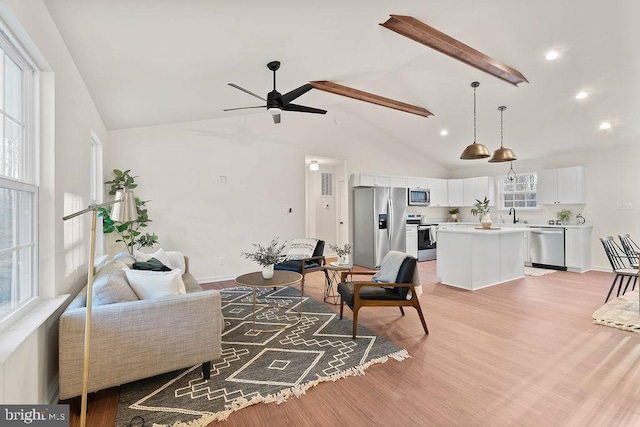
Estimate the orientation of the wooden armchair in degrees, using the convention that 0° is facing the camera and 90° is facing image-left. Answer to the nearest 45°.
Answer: approximately 90°

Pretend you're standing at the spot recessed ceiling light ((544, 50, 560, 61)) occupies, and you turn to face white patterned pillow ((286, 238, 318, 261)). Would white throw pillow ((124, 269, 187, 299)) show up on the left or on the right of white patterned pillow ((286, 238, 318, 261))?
left

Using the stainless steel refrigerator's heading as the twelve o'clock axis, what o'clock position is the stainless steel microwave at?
The stainless steel microwave is roughly at 9 o'clock from the stainless steel refrigerator.

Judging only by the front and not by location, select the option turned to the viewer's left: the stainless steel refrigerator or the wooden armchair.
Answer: the wooden armchair

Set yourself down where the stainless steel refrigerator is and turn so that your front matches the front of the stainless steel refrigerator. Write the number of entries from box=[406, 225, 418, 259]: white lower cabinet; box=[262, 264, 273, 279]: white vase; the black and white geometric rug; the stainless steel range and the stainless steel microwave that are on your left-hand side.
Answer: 3

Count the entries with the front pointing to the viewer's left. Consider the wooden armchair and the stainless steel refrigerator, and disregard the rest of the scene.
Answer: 1

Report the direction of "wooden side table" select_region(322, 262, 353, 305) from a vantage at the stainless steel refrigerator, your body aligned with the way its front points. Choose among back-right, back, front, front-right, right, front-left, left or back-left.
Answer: front-right

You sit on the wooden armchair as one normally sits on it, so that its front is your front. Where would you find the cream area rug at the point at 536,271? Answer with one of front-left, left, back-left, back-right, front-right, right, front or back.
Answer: back-right

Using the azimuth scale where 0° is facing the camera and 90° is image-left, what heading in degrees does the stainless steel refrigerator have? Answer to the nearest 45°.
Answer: approximately 315°

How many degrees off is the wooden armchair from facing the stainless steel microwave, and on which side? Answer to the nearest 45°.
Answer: approximately 90° to its right
